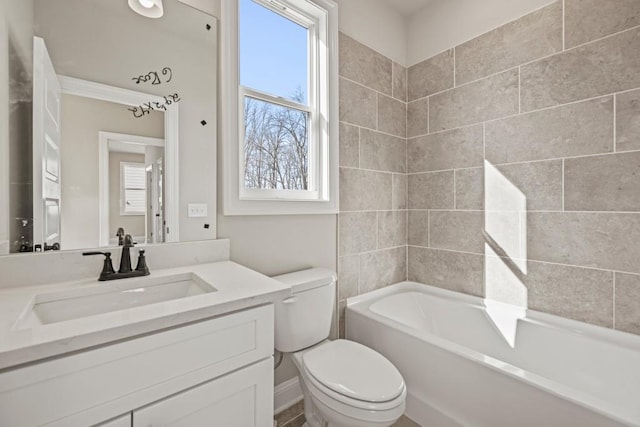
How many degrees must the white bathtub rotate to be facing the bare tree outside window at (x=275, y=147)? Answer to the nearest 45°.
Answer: approximately 45° to its right

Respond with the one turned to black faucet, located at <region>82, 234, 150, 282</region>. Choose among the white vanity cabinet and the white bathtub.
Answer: the white bathtub

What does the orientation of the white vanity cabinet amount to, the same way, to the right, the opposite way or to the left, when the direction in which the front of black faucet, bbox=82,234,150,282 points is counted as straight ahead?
the same way

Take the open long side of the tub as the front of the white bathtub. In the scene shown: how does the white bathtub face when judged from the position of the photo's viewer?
facing the viewer and to the left of the viewer

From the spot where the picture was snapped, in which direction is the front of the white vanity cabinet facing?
facing the viewer and to the right of the viewer

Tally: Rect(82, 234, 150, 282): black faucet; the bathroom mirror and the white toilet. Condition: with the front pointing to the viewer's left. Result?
0

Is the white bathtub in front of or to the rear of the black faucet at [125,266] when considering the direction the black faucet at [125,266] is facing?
in front

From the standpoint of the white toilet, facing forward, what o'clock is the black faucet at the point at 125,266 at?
The black faucet is roughly at 4 o'clock from the white toilet.

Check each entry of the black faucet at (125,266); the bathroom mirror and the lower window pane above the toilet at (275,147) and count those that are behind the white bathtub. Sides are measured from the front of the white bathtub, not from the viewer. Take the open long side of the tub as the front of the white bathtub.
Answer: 0
